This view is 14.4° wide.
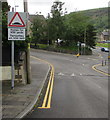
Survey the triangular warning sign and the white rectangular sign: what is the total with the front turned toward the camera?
2

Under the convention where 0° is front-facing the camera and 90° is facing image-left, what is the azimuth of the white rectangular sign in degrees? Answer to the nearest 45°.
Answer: approximately 0°

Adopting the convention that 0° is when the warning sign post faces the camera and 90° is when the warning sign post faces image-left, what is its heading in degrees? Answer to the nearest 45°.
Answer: approximately 0°
